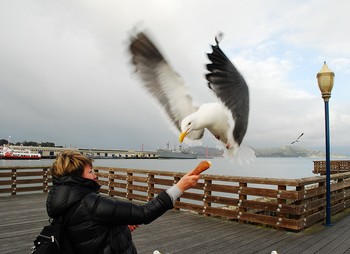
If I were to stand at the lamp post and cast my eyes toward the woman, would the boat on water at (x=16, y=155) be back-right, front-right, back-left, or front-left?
back-right

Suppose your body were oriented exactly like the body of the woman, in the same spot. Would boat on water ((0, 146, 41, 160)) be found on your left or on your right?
on your left

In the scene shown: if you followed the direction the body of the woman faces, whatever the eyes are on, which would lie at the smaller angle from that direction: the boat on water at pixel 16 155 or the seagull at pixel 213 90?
the seagull

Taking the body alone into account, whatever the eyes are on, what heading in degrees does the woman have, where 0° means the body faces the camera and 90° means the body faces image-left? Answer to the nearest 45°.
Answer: approximately 270°

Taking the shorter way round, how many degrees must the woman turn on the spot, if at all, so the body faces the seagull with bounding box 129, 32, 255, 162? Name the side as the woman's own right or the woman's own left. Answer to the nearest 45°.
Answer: approximately 45° to the woman's own right

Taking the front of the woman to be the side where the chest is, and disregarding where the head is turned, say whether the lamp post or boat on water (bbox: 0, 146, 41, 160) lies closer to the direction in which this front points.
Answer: the lamp post

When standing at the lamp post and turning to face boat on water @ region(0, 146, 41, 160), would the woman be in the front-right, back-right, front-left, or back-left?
back-left

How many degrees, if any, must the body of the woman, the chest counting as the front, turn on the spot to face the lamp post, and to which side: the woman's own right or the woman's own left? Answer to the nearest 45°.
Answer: approximately 45° to the woman's own left
